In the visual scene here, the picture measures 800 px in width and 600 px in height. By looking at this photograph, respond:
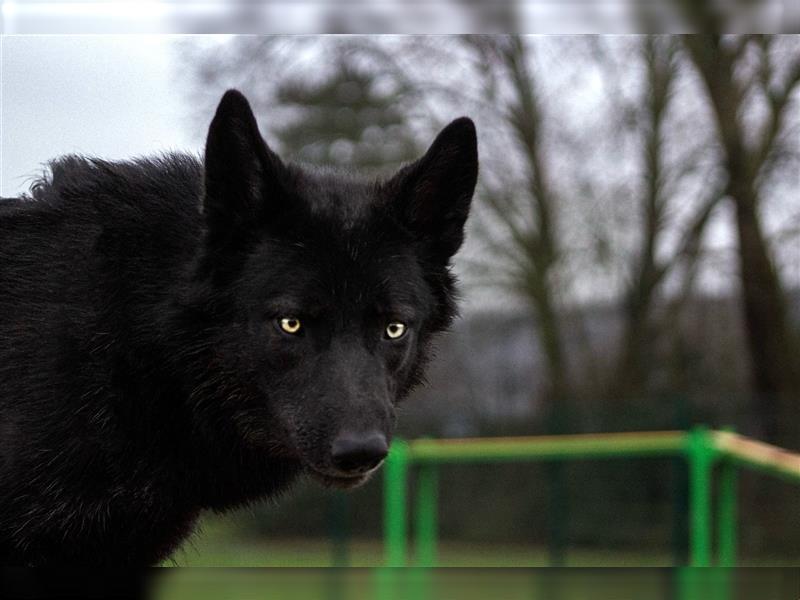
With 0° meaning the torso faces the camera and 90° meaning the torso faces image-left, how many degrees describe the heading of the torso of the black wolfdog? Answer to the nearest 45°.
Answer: approximately 315°

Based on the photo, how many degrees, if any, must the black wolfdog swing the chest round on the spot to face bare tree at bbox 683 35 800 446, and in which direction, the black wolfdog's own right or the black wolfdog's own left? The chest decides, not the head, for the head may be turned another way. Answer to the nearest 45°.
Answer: approximately 90° to the black wolfdog's own left

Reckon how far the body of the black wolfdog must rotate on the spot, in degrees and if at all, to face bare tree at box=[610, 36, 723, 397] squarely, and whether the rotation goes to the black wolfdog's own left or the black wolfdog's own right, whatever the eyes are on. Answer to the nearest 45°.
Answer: approximately 90° to the black wolfdog's own left
